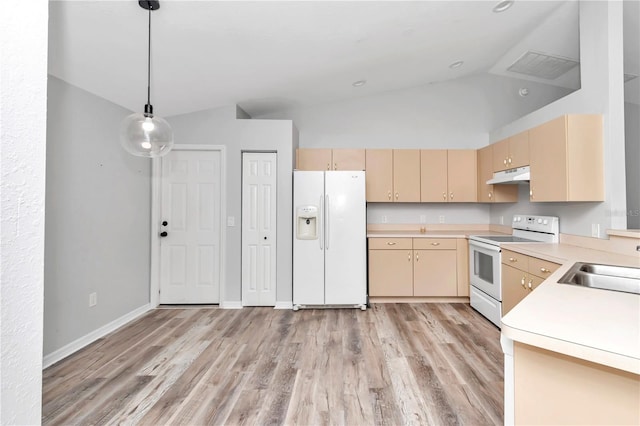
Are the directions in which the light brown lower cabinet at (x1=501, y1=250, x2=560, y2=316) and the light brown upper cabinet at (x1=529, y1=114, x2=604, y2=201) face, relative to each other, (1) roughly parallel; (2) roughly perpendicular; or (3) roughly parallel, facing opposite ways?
roughly parallel

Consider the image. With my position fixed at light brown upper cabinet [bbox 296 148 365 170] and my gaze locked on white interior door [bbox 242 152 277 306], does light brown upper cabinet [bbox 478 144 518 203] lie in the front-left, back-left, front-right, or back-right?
back-left

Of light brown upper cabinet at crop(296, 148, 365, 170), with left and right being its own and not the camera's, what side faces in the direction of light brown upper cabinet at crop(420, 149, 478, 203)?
left

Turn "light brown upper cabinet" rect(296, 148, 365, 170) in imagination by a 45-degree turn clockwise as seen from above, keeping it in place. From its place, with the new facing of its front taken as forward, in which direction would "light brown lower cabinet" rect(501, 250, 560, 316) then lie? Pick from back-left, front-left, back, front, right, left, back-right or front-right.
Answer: left

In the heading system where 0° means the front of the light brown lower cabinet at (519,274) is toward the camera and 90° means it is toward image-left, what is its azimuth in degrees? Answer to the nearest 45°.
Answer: approximately 45°

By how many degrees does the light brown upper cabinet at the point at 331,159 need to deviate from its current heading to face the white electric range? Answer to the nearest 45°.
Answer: approximately 45° to its left

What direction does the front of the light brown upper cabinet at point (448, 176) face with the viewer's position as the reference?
facing the viewer

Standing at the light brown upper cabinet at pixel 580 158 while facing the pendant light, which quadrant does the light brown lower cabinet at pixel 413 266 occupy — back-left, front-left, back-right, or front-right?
front-right

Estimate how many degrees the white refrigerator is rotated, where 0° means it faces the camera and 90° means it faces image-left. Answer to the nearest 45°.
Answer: approximately 0°

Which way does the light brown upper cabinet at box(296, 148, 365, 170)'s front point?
toward the camera

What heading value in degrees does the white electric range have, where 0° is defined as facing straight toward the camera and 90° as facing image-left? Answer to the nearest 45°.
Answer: approximately 45°

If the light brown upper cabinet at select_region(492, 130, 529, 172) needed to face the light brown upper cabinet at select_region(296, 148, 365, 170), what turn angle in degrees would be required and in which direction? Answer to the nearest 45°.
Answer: approximately 45° to its right

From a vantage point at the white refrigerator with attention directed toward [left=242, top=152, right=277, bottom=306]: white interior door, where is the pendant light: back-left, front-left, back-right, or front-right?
front-left

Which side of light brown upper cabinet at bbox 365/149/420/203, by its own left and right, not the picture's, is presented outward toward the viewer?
front

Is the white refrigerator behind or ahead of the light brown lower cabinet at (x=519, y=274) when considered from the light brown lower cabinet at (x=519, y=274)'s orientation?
ahead

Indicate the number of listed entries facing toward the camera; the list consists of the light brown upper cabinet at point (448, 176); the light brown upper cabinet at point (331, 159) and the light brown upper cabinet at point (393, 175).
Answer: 3

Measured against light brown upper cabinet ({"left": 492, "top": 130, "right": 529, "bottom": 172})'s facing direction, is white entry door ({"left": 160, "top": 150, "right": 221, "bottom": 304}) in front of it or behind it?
in front

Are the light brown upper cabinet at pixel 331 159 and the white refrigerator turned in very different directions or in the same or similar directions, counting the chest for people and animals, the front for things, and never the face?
same or similar directions

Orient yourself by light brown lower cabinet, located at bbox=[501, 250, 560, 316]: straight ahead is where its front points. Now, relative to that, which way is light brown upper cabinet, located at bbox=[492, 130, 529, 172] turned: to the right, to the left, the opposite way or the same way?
the same way

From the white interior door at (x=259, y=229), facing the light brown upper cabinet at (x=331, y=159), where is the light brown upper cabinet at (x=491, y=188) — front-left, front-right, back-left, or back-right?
front-right
